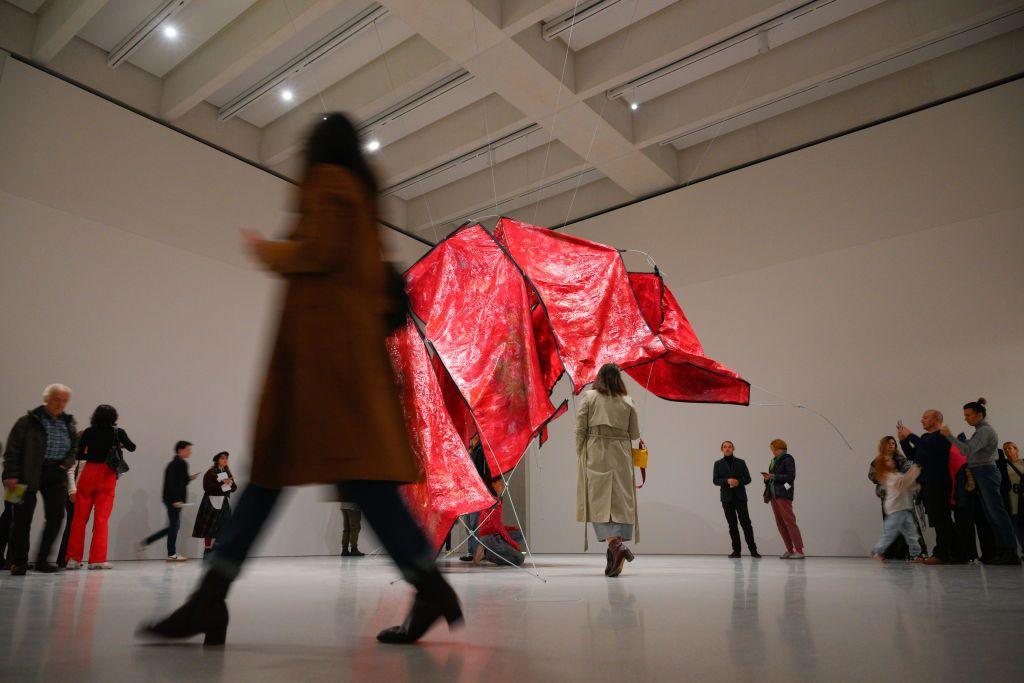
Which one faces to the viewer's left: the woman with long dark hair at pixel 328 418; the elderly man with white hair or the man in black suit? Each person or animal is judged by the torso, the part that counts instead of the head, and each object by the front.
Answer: the woman with long dark hair

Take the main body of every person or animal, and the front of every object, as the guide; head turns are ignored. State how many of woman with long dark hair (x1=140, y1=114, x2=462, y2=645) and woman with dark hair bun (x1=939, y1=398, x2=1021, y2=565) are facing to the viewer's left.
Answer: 2

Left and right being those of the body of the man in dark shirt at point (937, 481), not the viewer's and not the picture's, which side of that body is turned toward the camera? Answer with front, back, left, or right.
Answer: left

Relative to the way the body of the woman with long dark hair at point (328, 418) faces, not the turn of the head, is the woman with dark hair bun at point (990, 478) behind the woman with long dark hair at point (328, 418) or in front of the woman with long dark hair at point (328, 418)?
behind

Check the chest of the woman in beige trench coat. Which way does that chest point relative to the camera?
away from the camera

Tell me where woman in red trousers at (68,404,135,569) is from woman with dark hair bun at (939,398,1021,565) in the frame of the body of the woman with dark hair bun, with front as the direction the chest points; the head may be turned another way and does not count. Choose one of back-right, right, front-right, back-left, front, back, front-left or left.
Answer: front-left

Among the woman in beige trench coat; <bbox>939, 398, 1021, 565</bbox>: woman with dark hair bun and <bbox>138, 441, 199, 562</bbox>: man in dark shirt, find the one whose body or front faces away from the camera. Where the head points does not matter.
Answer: the woman in beige trench coat

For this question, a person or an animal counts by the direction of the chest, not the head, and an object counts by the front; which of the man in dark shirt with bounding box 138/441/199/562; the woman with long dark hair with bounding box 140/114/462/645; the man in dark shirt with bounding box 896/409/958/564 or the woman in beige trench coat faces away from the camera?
the woman in beige trench coat

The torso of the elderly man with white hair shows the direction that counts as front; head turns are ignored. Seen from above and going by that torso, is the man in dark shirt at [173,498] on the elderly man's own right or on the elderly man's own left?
on the elderly man's own left

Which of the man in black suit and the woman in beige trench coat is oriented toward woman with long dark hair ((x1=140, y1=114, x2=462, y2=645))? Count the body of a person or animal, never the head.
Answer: the man in black suit

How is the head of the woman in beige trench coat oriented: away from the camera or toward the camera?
away from the camera

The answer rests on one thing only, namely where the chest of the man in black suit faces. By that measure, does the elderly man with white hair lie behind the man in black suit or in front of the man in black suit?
in front

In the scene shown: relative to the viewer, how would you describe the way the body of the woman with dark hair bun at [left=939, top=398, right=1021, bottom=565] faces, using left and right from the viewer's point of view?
facing to the left of the viewer

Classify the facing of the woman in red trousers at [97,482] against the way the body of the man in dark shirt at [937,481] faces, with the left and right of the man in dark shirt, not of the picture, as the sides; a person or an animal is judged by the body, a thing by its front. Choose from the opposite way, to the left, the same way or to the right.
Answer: to the right
